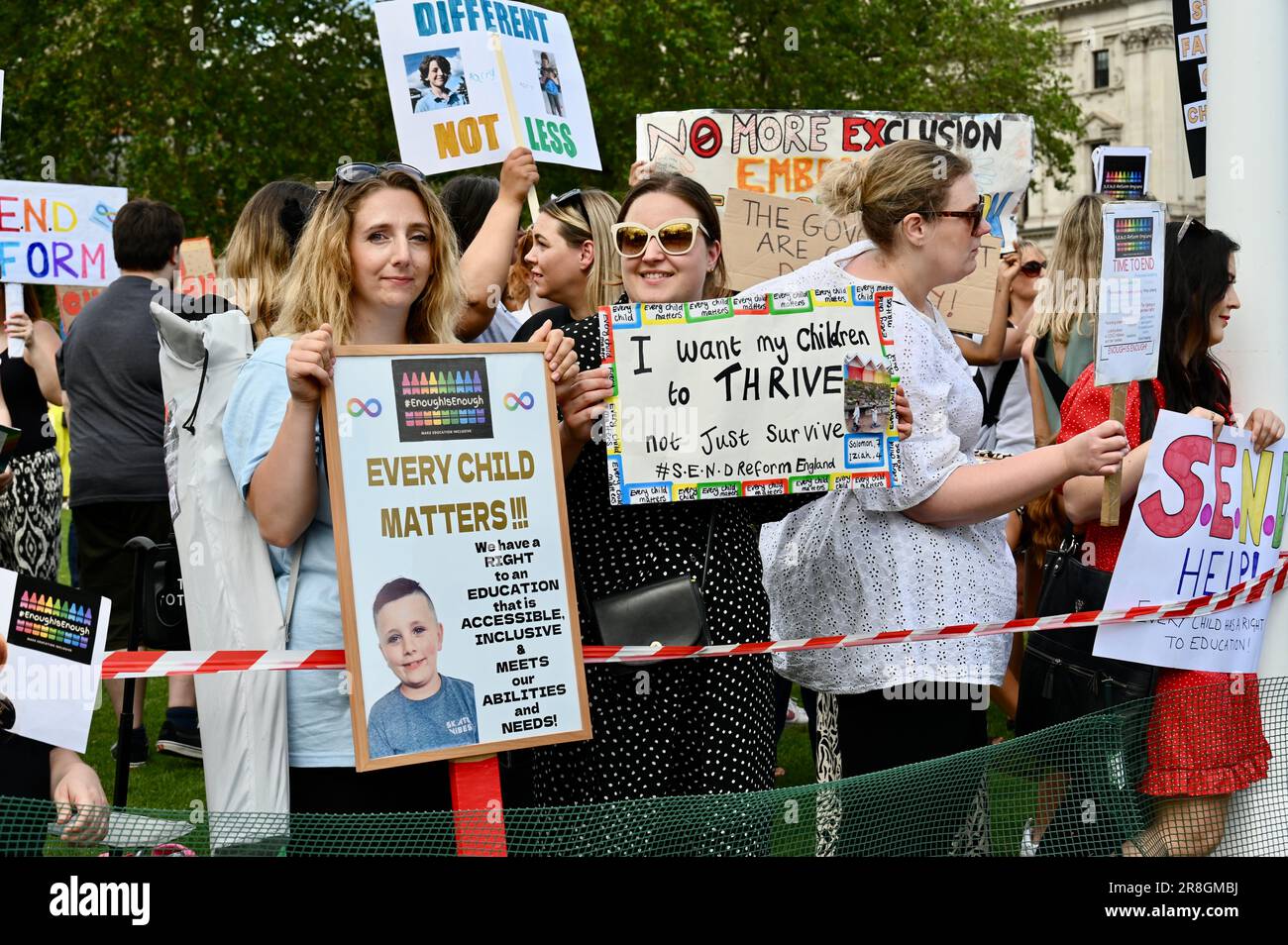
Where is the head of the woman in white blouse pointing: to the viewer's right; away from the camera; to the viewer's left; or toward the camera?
to the viewer's right

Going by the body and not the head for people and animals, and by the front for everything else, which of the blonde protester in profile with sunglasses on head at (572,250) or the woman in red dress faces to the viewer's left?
the blonde protester in profile with sunglasses on head

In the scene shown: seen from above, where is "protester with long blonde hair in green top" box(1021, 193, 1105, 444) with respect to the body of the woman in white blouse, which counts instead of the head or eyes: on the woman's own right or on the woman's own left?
on the woman's own left

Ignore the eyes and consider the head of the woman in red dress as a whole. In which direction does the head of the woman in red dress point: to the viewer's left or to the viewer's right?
to the viewer's right

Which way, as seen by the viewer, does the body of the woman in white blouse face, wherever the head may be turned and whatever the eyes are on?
to the viewer's right

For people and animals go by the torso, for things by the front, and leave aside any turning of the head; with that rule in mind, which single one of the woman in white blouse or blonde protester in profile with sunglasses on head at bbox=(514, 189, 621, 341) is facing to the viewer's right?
the woman in white blouse

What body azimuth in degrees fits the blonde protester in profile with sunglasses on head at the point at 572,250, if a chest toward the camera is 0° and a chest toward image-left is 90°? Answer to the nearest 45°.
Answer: approximately 90°

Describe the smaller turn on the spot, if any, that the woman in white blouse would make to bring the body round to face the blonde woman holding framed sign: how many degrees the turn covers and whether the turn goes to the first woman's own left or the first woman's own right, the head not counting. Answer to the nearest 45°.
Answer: approximately 135° to the first woman's own right

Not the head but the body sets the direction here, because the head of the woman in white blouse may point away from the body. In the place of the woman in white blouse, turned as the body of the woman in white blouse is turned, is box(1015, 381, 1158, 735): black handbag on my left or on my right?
on my left

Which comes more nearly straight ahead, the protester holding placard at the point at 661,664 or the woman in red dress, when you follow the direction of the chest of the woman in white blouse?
the woman in red dress
